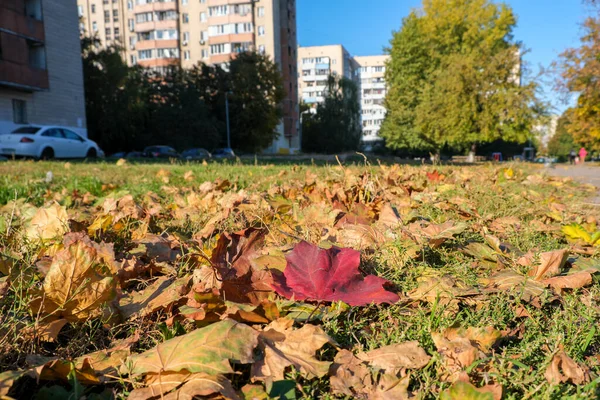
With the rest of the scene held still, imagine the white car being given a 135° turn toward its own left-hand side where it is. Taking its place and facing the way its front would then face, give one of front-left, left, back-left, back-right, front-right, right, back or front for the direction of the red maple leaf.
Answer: left

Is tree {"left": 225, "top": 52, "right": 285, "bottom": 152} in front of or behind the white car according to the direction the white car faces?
in front

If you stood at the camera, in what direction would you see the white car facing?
facing away from the viewer and to the right of the viewer

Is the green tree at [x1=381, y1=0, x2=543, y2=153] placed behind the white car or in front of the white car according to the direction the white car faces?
in front

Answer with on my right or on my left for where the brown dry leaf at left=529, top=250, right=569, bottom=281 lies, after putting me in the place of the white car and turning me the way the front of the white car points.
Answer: on my right

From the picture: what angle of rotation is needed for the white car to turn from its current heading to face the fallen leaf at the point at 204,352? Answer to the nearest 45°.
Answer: approximately 135° to its right

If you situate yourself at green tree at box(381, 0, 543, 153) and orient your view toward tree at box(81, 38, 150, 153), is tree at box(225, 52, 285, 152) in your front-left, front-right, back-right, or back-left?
front-right

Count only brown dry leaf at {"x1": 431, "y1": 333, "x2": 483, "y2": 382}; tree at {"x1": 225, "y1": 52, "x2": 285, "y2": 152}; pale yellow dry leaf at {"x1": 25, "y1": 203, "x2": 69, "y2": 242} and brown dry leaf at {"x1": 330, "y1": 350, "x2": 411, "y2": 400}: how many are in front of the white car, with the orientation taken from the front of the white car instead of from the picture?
1

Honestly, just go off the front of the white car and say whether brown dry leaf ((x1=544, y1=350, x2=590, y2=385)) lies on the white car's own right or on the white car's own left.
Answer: on the white car's own right

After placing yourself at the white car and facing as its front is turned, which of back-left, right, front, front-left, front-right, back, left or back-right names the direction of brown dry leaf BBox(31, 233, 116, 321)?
back-right

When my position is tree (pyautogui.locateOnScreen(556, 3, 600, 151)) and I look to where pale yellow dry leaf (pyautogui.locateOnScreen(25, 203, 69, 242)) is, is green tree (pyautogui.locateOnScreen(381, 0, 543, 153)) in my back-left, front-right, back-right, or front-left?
back-right

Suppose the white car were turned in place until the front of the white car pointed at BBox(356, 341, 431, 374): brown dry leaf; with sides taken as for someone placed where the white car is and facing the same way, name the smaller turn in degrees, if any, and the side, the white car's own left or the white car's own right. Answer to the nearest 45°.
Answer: approximately 135° to the white car's own right

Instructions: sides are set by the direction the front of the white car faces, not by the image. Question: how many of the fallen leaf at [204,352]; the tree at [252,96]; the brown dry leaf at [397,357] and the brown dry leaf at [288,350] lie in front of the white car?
1

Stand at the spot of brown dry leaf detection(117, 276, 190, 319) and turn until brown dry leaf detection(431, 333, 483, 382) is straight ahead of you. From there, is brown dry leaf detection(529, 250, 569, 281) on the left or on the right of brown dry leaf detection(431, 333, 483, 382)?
left

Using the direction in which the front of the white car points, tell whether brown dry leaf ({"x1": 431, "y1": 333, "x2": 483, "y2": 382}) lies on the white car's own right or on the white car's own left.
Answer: on the white car's own right
